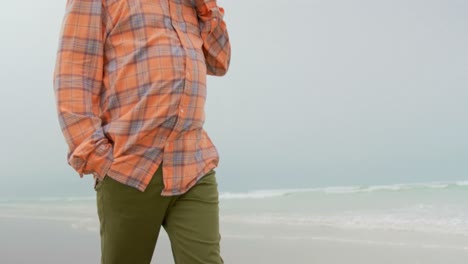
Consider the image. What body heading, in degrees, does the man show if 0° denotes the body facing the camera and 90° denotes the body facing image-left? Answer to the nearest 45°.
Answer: approximately 315°
